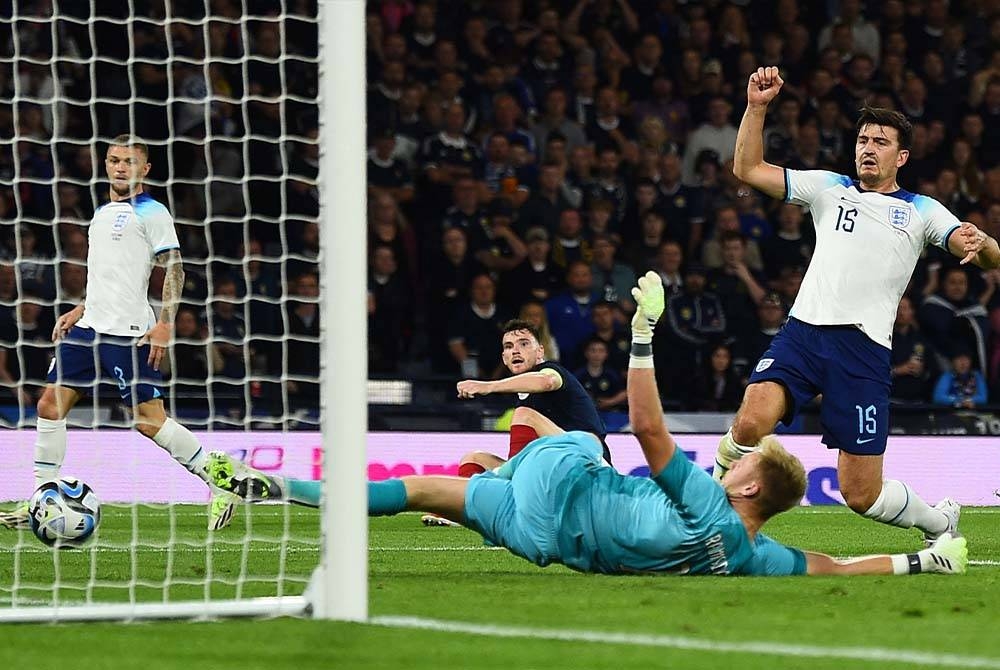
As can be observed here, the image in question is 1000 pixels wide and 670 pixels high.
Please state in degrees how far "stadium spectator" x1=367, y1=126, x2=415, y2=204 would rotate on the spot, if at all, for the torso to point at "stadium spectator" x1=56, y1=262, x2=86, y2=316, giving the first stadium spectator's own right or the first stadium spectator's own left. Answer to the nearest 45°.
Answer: approximately 45° to the first stadium spectator's own right

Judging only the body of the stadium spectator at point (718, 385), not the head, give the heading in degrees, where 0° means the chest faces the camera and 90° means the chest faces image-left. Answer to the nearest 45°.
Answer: approximately 0°

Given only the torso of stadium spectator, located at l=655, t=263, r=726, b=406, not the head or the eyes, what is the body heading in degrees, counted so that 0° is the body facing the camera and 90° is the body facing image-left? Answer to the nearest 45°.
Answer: approximately 0°
